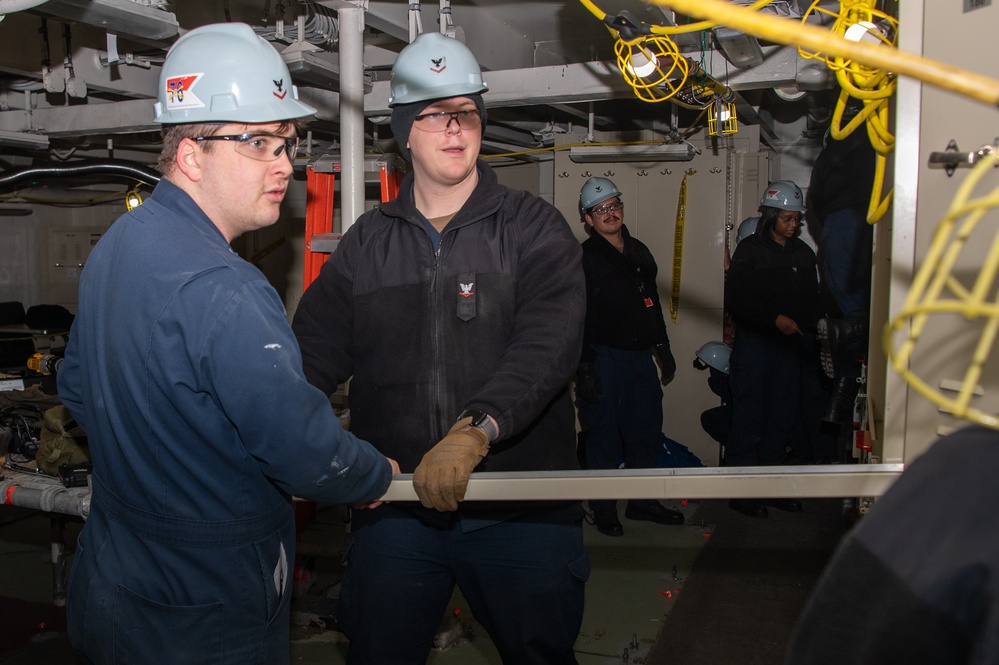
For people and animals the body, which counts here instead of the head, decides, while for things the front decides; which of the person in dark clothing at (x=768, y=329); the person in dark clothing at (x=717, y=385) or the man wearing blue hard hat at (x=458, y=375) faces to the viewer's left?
the person in dark clothing at (x=717, y=385)

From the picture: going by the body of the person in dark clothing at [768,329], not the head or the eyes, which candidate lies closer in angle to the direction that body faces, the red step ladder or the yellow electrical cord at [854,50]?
the yellow electrical cord

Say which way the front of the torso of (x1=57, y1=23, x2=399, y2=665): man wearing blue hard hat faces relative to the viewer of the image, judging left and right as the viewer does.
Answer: facing away from the viewer and to the right of the viewer

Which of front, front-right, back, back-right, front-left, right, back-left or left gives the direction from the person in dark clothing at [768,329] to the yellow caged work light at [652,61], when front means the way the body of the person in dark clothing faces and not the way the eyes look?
front-right

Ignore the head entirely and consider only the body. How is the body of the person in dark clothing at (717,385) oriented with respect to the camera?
to the viewer's left

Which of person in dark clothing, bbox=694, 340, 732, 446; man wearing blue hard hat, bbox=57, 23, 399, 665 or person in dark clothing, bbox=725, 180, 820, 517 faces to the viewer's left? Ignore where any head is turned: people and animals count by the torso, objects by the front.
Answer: person in dark clothing, bbox=694, 340, 732, 446

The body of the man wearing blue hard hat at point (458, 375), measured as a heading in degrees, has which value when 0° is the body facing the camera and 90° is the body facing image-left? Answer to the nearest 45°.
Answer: approximately 0°

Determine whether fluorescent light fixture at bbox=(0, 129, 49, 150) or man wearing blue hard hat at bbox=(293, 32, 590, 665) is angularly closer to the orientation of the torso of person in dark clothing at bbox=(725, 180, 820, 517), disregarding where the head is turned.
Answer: the man wearing blue hard hat

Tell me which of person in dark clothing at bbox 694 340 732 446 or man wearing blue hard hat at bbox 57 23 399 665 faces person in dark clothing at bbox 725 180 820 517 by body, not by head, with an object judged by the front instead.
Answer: the man wearing blue hard hat

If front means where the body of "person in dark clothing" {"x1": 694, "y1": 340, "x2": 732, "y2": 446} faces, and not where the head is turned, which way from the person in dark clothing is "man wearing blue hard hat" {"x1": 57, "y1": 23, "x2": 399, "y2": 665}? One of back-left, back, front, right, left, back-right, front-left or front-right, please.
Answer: left
